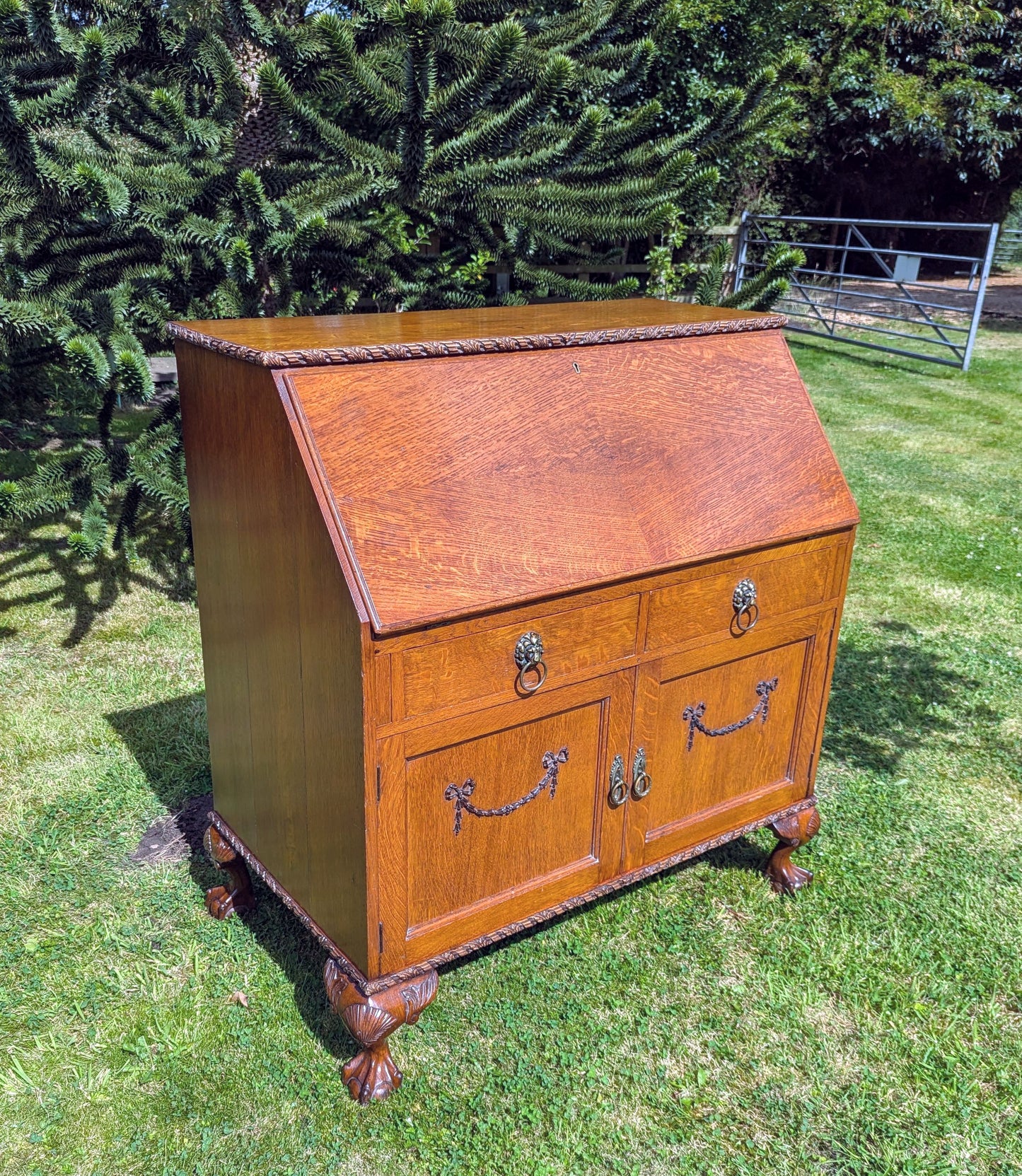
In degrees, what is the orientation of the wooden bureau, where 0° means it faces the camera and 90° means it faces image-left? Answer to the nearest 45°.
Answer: approximately 315°

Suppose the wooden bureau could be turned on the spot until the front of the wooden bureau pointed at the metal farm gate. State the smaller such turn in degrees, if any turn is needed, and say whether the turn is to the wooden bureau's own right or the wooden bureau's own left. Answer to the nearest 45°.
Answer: approximately 135° to the wooden bureau's own left
